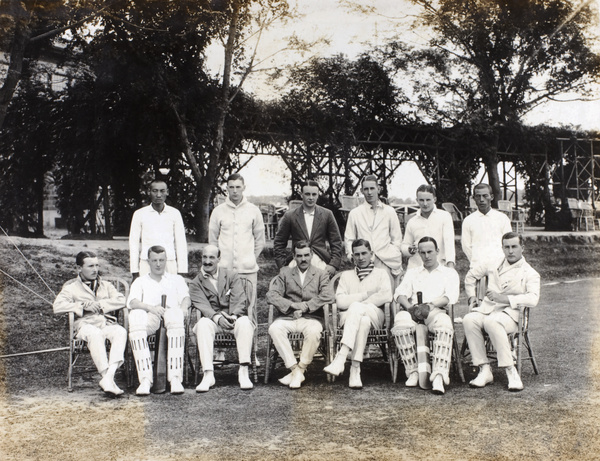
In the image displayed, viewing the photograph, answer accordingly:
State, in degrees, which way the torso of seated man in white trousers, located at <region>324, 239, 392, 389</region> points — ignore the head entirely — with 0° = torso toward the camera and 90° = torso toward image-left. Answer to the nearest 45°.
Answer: approximately 0°

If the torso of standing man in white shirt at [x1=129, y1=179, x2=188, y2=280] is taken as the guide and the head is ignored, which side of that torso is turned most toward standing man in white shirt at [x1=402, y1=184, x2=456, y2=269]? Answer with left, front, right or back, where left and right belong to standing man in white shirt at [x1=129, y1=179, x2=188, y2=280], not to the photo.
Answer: left

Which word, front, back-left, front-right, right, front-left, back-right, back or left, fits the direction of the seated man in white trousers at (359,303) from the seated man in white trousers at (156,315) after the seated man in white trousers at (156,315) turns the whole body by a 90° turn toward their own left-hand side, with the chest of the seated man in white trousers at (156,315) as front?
front

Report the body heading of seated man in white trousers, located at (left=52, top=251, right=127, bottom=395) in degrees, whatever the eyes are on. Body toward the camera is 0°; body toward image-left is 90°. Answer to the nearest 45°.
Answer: approximately 315°

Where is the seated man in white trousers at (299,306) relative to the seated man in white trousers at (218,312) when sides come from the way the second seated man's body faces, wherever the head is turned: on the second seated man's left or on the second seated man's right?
on the second seated man's left

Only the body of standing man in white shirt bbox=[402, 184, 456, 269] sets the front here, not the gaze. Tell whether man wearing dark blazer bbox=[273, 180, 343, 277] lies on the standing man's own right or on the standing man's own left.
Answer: on the standing man's own right

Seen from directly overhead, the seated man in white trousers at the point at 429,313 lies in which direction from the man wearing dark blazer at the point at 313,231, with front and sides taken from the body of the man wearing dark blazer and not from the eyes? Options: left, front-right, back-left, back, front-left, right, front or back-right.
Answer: front-left

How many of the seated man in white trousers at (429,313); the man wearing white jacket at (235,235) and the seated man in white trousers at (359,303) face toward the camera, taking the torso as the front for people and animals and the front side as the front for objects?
3
